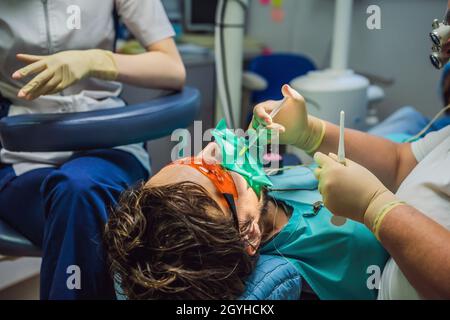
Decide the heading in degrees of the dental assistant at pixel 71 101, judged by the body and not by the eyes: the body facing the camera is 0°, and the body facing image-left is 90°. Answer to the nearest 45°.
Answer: approximately 0°

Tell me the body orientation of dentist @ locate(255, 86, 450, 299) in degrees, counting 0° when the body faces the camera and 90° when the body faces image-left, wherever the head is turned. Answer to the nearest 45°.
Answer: approximately 90°
